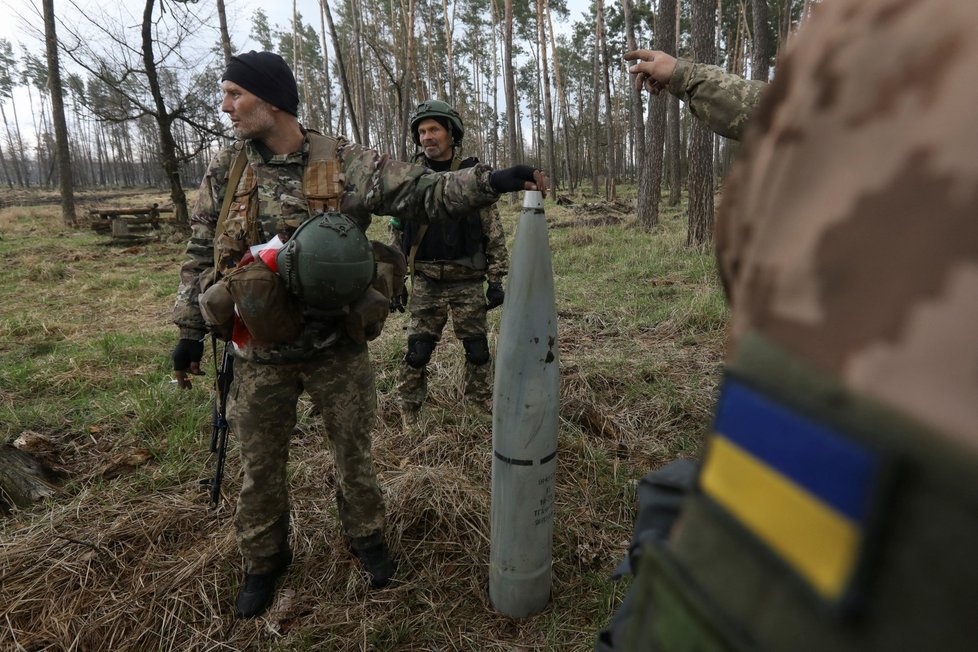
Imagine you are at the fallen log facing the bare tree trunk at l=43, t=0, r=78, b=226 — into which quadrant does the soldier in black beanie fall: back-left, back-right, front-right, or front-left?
back-right

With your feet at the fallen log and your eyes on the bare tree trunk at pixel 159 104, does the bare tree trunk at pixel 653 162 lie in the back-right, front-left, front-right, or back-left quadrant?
front-right

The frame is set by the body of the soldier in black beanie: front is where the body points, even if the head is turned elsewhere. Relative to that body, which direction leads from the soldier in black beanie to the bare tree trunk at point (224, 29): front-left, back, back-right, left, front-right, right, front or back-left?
back

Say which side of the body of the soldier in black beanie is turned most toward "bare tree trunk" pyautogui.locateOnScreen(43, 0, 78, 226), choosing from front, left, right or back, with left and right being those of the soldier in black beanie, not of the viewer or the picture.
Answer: back

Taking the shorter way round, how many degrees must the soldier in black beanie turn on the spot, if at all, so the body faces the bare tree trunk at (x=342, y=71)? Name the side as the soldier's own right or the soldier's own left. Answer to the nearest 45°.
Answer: approximately 180°

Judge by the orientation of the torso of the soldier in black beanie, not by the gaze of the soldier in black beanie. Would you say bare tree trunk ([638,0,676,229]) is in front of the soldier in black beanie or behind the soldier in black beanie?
behind

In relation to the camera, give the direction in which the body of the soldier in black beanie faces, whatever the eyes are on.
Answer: toward the camera

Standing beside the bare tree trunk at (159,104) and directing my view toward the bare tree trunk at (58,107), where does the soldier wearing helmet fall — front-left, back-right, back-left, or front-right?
back-left

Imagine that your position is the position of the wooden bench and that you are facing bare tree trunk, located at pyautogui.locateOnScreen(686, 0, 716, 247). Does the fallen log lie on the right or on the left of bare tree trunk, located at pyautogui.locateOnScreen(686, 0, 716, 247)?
right

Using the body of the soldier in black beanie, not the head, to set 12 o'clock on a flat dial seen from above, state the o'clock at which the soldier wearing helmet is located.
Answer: The soldier wearing helmet is roughly at 7 o'clock from the soldier in black beanie.

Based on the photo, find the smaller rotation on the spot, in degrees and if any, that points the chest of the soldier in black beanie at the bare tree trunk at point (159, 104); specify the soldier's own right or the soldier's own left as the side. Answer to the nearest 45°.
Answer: approximately 180°
